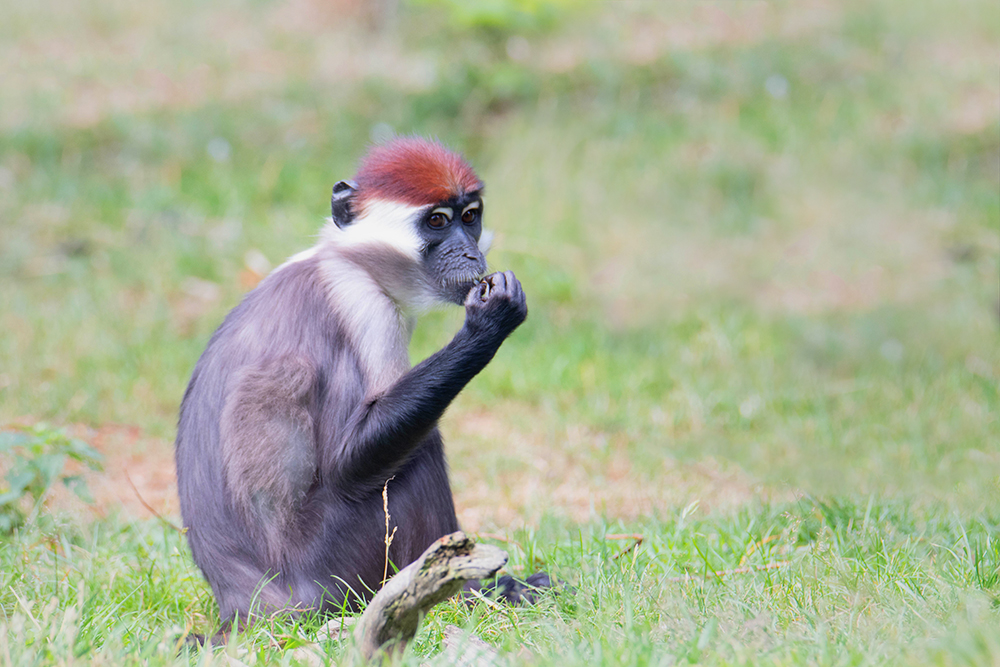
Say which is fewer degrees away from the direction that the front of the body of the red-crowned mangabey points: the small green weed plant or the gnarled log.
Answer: the gnarled log

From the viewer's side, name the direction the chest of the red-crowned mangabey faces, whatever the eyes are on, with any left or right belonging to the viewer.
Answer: facing to the right of the viewer

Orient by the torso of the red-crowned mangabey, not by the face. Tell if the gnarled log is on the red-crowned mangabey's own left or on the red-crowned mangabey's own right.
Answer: on the red-crowned mangabey's own right

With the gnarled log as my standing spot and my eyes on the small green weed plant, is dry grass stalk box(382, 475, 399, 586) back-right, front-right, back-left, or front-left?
front-right

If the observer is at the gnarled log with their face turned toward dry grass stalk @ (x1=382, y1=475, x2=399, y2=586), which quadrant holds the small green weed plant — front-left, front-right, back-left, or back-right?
front-left

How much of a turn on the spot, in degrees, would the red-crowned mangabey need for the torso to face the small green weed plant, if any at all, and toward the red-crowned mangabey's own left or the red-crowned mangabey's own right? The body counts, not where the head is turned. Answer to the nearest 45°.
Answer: approximately 135° to the red-crowned mangabey's own left

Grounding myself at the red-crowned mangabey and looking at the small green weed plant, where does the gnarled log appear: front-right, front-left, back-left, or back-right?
back-left
